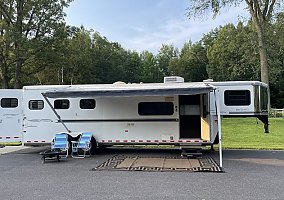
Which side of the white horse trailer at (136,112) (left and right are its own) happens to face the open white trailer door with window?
back

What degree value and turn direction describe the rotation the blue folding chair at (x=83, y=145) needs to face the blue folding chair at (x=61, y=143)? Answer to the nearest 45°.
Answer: approximately 45° to its right

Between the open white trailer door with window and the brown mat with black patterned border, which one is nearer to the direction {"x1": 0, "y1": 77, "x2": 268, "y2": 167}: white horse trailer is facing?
the brown mat with black patterned border

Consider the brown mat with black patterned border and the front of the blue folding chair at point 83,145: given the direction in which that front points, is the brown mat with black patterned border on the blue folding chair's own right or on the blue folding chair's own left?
on the blue folding chair's own left

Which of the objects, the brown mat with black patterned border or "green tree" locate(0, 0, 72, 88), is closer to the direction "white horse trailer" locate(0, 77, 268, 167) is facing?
the brown mat with black patterned border

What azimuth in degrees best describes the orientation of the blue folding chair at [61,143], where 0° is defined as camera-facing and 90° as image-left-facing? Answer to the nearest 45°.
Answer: approximately 45°

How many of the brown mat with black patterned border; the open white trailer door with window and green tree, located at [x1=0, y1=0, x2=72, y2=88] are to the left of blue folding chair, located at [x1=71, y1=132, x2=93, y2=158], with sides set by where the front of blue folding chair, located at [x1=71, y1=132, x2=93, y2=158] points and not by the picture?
1

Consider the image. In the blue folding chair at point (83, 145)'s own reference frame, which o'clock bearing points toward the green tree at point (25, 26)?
The green tree is roughly at 4 o'clock from the blue folding chair.

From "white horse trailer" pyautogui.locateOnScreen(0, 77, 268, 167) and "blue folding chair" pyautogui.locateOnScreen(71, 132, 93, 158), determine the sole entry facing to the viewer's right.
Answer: the white horse trailer

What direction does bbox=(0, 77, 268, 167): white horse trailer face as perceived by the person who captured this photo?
facing to the right of the viewer

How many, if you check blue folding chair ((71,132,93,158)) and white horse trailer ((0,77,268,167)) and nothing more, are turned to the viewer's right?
1

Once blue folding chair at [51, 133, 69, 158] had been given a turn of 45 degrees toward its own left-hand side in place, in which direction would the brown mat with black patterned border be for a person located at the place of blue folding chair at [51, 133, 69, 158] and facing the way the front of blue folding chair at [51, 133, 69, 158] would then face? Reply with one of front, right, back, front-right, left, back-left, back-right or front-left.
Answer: front-left

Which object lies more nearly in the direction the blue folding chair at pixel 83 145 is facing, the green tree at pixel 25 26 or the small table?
the small table
